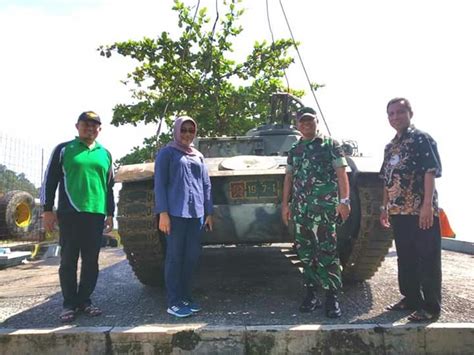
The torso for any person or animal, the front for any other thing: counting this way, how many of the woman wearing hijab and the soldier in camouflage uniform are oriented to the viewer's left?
0

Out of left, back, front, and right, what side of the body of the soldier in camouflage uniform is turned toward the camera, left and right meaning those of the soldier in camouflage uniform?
front

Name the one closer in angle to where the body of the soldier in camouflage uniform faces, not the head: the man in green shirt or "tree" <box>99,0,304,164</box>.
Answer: the man in green shirt

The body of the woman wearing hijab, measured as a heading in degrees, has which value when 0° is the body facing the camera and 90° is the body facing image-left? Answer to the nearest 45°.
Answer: approximately 315°

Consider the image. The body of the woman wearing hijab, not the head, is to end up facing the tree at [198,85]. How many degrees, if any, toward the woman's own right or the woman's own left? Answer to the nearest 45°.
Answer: approximately 135° to the woman's own left

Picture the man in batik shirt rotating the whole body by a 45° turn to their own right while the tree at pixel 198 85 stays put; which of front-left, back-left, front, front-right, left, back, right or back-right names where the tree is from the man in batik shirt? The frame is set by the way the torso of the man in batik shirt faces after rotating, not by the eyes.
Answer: front-right

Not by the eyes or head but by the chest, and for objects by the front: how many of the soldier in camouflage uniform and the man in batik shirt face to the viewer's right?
0

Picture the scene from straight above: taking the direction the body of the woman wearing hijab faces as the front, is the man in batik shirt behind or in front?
in front

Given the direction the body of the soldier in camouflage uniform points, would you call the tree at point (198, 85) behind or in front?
behind

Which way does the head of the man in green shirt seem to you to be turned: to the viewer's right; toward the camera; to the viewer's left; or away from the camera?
toward the camera

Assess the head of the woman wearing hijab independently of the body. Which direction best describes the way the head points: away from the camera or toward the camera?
toward the camera

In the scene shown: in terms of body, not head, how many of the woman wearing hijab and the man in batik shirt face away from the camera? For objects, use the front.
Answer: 0

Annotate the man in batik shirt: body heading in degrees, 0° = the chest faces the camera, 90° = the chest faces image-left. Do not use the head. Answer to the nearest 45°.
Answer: approximately 45°

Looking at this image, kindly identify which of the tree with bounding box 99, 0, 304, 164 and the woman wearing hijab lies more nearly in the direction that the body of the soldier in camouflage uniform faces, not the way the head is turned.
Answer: the woman wearing hijab
